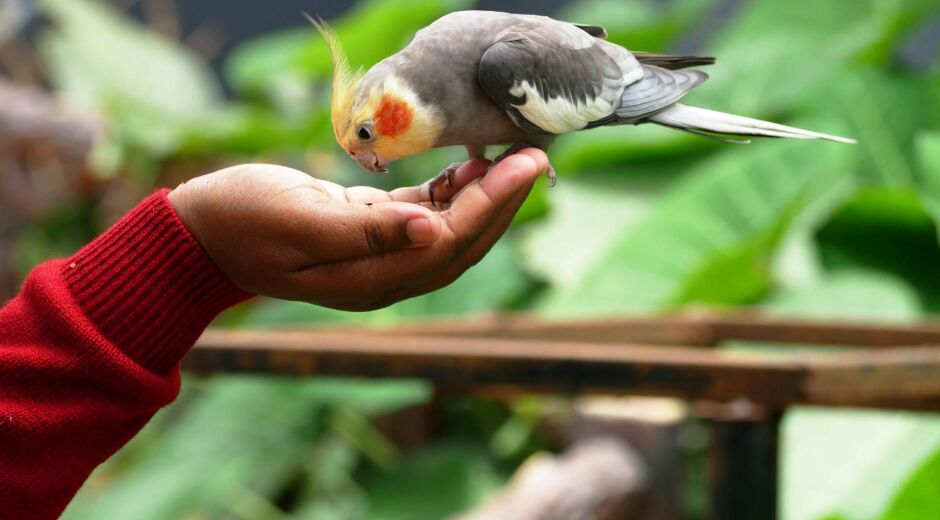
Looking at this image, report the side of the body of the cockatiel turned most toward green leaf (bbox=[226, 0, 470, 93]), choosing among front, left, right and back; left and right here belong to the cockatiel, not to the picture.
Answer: right

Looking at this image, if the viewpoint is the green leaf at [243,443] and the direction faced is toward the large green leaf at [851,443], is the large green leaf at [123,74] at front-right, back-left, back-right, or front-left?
back-left

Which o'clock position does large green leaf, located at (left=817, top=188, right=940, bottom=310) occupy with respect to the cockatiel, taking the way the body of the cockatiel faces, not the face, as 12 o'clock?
The large green leaf is roughly at 4 o'clock from the cockatiel.

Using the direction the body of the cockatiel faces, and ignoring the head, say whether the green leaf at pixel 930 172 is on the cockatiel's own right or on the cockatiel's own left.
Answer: on the cockatiel's own right

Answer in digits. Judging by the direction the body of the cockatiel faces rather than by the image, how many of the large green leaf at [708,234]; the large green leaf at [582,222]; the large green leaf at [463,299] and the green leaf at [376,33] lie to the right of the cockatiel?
4

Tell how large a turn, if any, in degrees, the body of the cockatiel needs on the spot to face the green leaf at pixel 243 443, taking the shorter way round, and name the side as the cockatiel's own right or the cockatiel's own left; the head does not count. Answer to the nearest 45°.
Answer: approximately 45° to the cockatiel's own right

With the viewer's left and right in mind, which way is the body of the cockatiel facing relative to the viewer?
facing to the left of the viewer

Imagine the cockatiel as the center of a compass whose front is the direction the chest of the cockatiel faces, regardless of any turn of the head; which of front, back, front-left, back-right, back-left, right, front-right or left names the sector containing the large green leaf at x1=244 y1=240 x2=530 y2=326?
right

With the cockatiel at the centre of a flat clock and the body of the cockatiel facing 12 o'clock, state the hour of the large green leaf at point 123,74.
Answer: The large green leaf is roughly at 2 o'clock from the cockatiel.

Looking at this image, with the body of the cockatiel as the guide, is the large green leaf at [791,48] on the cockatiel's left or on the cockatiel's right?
on the cockatiel's right
